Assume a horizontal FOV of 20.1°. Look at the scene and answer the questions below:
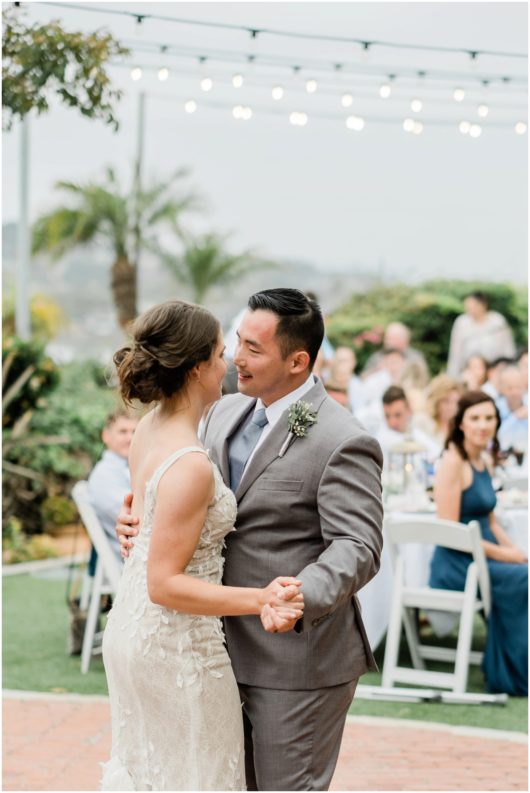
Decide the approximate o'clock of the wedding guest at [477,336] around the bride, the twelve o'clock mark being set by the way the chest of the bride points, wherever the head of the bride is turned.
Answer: The wedding guest is roughly at 11 o'clock from the bride.

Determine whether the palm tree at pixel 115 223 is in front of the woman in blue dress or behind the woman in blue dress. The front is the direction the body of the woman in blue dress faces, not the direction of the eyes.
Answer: behind

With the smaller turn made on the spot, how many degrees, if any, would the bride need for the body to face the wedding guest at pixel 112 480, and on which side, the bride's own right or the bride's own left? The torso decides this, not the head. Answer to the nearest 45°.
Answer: approximately 45° to the bride's own left

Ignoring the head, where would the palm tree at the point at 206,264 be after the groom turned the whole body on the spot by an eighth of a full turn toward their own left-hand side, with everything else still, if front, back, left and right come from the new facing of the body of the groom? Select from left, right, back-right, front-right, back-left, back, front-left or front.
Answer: back

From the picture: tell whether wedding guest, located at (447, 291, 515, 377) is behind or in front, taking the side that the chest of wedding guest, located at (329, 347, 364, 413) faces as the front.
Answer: behind

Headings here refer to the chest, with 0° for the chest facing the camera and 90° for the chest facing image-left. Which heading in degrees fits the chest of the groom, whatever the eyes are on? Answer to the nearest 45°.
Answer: approximately 45°
